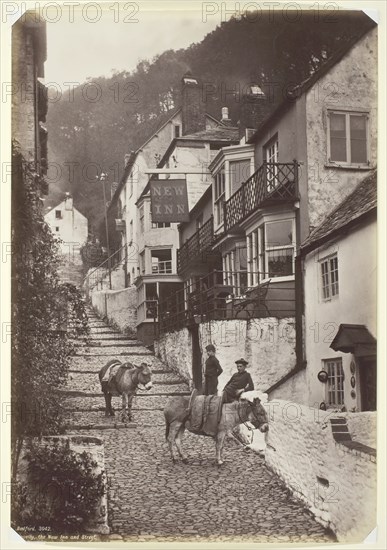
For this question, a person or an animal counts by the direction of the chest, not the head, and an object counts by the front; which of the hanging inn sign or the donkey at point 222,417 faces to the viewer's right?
the donkey

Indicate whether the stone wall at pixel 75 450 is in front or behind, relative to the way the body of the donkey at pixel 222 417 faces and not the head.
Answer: behind

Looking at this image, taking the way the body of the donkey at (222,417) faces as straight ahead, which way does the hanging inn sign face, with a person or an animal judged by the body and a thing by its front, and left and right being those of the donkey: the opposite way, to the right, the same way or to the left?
to the right

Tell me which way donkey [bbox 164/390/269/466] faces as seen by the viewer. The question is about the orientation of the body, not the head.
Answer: to the viewer's right

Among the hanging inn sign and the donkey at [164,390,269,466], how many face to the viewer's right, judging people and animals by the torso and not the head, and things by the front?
1

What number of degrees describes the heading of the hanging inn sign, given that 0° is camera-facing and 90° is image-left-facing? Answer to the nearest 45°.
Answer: approximately 0°
